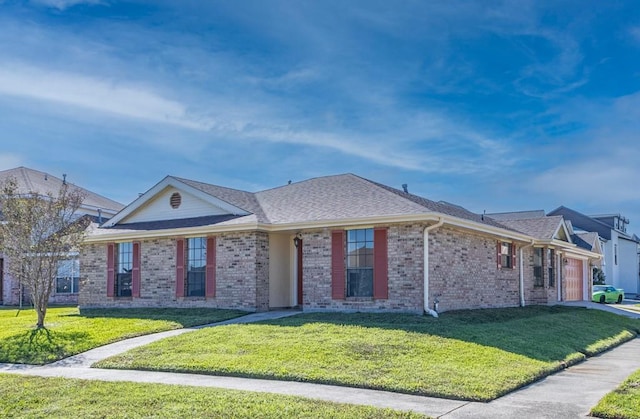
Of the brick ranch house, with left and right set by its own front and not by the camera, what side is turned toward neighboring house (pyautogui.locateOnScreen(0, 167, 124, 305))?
right

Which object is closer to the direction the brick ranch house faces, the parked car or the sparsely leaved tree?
the sparsely leaved tree

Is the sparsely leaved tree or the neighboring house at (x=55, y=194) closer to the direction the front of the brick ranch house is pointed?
the sparsely leaved tree

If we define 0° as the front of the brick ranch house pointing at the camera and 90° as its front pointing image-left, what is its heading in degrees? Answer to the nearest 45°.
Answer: approximately 45°
